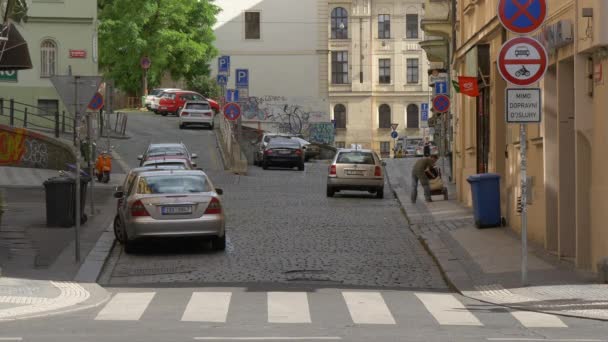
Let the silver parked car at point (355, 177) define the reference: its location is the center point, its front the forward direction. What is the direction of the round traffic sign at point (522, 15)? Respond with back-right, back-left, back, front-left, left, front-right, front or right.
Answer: back

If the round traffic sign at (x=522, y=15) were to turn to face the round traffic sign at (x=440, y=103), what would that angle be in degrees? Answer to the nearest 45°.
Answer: approximately 180°

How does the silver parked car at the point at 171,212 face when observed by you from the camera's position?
facing away from the viewer

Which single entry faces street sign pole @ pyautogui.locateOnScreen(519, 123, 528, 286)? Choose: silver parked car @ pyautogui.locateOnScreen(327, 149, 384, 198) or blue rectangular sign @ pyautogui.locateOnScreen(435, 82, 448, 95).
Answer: the blue rectangular sign

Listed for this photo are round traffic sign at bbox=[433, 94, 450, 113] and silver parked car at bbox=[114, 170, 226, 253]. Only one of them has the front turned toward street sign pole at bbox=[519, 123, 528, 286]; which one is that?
the round traffic sign

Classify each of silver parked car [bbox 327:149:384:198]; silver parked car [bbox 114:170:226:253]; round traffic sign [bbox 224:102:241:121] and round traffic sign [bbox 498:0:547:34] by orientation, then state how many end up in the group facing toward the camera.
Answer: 2

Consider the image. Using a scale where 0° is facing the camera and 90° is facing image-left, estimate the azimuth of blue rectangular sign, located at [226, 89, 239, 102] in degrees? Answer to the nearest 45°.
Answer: approximately 0°

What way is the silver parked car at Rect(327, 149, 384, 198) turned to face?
away from the camera

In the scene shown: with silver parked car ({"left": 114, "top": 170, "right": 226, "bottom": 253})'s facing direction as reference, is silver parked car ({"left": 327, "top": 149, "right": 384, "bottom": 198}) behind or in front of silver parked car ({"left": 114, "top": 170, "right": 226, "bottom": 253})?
in front
